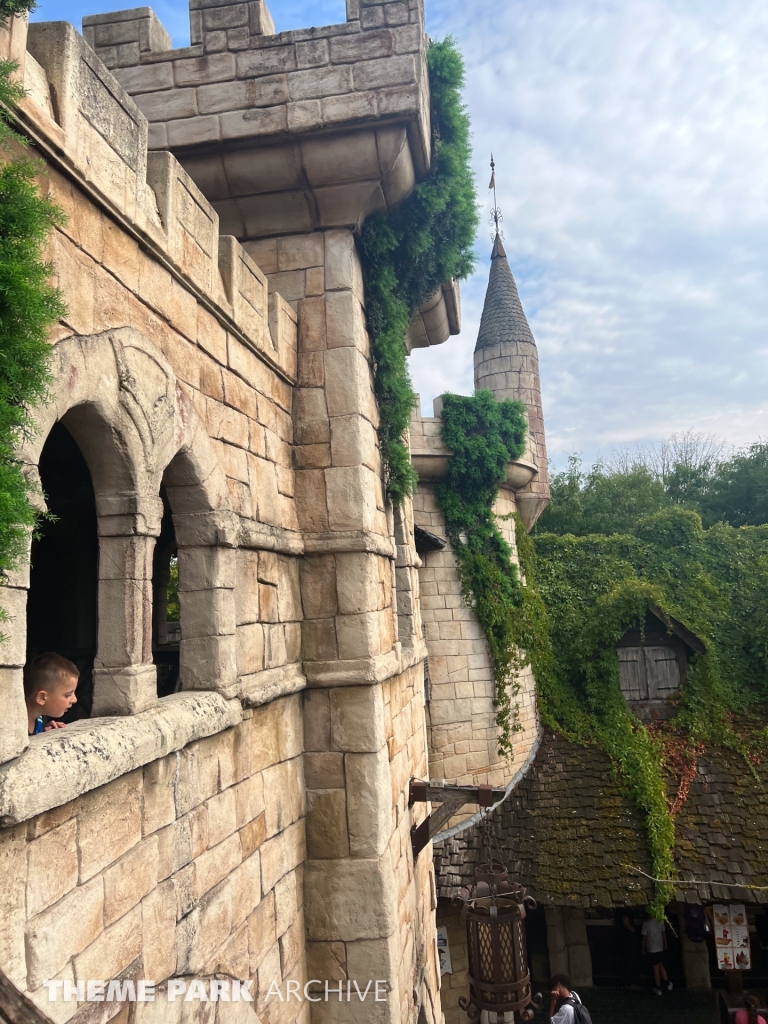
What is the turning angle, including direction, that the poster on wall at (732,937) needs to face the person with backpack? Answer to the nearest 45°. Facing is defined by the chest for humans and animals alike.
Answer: approximately 45° to its right

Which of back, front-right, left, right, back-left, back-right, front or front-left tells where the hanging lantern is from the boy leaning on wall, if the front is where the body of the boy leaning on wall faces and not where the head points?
front-left

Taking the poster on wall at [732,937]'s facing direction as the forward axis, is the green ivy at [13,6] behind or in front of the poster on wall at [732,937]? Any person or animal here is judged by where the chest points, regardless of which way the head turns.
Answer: in front

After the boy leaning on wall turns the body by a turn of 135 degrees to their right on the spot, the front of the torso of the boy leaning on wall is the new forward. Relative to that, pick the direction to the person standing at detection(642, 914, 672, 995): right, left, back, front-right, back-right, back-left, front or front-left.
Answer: back

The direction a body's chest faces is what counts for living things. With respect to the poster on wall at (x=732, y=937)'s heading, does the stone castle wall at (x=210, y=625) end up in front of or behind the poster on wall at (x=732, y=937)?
in front

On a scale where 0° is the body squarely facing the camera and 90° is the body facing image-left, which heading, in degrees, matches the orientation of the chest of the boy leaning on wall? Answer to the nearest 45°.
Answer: approximately 270°

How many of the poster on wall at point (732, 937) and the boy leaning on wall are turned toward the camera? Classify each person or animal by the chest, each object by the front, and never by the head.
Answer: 1

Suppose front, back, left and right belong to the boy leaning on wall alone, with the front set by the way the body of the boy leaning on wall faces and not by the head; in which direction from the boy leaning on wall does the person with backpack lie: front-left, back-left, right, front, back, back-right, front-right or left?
front-left

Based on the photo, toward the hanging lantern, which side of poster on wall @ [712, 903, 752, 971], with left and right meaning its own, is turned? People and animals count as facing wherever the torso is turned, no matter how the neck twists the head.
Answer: front

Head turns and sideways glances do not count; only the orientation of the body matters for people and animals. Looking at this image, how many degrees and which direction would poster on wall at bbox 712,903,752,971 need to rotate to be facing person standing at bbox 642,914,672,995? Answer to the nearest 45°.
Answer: approximately 135° to its right

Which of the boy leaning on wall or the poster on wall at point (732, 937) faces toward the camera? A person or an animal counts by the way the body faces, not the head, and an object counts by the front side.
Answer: the poster on wall

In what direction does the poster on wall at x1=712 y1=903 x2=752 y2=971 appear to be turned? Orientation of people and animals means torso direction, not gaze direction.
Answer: toward the camera
